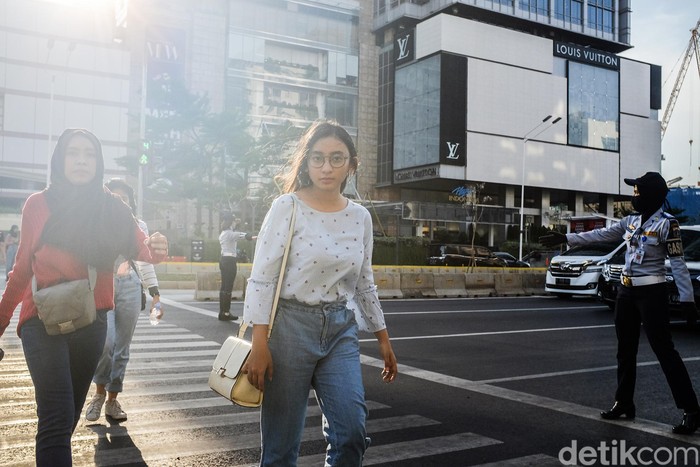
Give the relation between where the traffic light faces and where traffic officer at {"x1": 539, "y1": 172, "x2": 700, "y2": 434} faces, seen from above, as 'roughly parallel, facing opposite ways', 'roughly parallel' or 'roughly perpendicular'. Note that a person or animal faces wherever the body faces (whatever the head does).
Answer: roughly perpendicular

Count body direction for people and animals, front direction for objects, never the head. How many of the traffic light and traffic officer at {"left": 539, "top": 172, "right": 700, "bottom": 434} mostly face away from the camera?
0

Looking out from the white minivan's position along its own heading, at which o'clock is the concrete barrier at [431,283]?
The concrete barrier is roughly at 2 o'clock from the white minivan.

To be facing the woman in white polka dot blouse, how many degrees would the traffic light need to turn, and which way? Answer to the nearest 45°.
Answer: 0° — it already faces them

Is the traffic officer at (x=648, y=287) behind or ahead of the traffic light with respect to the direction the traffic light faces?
ahead

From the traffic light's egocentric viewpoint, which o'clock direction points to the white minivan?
The white minivan is roughly at 10 o'clock from the traffic light.

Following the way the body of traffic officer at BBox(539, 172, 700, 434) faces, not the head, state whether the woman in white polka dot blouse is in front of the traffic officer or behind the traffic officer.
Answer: in front

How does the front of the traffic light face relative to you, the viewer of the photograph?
facing the viewer

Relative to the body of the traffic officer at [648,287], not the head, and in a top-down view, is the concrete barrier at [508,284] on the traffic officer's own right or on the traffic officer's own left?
on the traffic officer's own right

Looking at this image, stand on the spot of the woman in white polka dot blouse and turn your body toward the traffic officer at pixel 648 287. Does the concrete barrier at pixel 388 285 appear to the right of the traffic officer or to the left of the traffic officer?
left

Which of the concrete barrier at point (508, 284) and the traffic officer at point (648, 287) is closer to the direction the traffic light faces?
the traffic officer

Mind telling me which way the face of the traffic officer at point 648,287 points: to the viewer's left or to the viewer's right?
to the viewer's left
